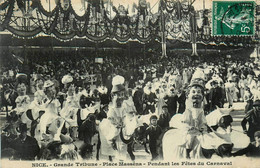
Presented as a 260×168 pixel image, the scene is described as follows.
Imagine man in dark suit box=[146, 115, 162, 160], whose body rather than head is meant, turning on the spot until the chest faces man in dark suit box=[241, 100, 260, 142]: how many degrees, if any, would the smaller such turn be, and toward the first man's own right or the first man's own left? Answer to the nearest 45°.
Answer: approximately 90° to the first man's own left

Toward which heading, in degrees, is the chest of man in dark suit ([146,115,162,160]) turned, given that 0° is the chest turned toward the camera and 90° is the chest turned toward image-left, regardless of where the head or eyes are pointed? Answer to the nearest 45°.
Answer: approximately 0°

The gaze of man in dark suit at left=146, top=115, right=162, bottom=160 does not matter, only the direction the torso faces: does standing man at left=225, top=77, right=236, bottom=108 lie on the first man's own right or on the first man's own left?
on the first man's own left

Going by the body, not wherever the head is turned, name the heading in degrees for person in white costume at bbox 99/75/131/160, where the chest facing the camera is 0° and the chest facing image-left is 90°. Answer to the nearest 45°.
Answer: approximately 315°

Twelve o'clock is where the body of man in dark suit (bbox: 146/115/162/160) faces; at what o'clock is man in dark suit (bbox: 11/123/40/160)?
man in dark suit (bbox: 11/123/40/160) is roughly at 3 o'clock from man in dark suit (bbox: 146/115/162/160).

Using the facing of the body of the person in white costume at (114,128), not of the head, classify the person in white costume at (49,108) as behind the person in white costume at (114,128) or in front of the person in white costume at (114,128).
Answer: behind

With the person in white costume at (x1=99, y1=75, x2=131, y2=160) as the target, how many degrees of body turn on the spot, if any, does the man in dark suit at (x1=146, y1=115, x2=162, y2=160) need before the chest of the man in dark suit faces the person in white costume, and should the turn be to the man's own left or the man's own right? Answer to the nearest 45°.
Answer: approximately 90° to the man's own right
